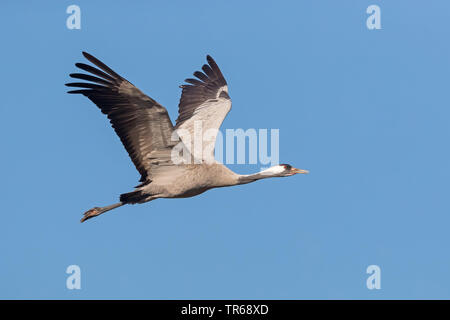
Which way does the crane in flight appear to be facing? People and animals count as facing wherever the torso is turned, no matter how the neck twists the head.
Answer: to the viewer's right
